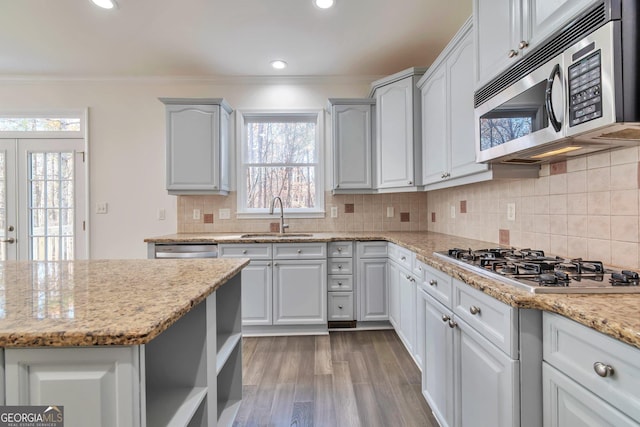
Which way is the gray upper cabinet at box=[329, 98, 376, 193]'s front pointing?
toward the camera

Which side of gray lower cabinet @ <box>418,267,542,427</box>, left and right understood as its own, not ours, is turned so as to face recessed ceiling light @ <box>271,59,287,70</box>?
right

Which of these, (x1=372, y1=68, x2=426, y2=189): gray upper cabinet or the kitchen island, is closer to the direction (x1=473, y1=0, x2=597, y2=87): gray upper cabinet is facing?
the kitchen island

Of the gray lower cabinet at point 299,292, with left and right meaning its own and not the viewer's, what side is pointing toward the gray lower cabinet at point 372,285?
left

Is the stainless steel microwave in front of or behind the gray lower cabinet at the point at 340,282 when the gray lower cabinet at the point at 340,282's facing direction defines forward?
in front

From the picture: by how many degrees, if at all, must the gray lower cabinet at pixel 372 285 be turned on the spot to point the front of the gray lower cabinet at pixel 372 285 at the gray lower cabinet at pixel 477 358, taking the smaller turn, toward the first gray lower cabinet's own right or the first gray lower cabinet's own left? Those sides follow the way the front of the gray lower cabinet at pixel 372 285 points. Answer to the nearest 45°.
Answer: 0° — it already faces it

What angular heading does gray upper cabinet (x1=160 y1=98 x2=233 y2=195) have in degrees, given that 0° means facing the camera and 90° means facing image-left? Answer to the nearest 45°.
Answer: approximately 0°

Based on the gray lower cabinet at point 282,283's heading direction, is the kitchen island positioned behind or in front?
in front

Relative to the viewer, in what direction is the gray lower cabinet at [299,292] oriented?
toward the camera

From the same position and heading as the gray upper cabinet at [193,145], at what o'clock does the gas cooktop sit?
The gas cooktop is roughly at 11 o'clock from the gray upper cabinet.

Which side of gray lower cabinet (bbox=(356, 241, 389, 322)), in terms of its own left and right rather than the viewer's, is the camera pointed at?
front

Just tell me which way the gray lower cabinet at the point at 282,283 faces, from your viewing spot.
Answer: facing the viewer

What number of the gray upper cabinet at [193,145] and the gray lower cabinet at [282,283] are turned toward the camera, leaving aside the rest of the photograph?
2
